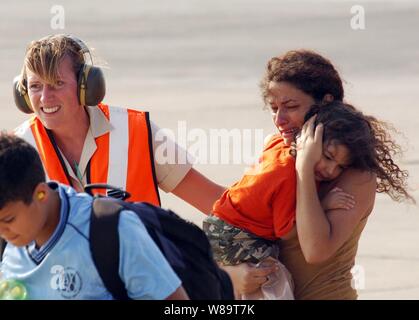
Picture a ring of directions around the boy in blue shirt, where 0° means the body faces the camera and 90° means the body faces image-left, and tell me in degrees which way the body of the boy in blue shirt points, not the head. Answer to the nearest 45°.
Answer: approximately 45°
